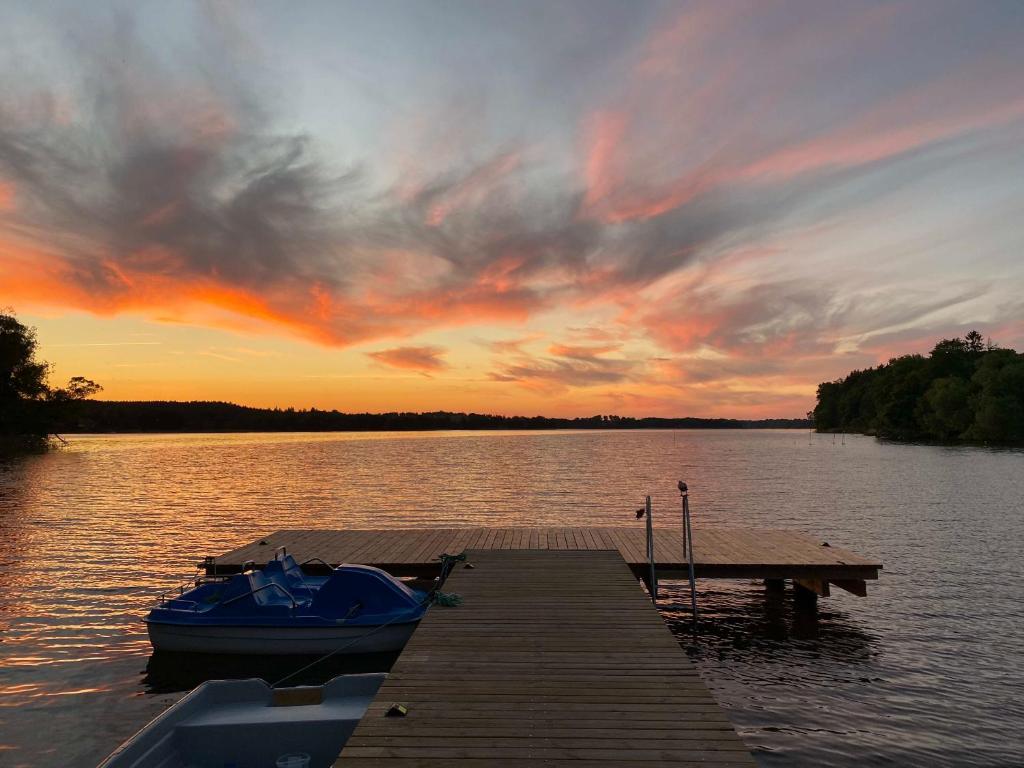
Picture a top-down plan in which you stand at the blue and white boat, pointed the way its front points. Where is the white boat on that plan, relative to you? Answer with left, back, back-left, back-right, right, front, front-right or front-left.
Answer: right

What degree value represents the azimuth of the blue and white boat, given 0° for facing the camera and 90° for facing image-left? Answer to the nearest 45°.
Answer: approximately 270°
